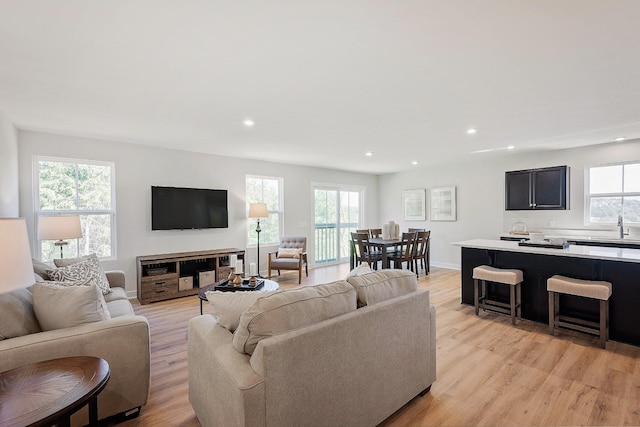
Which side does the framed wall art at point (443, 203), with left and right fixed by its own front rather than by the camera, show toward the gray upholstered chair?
front

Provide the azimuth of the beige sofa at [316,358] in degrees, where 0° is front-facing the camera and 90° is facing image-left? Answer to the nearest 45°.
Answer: approximately 135°

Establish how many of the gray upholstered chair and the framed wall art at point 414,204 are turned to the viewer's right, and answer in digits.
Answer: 0

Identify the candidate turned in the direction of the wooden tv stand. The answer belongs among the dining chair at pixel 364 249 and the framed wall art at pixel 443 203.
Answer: the framed wall art

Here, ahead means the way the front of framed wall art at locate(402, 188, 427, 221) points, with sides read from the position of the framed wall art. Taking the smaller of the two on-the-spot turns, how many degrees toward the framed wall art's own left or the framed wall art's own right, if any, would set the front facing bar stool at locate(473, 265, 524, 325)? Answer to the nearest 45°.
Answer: approximately 45° to the framed wall art's own left

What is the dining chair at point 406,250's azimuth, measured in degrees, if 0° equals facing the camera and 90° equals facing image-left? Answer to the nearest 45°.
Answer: approximately 135°

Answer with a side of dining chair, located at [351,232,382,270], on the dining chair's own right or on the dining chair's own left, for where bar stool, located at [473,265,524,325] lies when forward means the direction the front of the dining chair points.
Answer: on the dining chair's own right

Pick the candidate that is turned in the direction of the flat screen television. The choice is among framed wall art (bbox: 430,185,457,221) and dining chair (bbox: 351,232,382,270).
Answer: the framed wall art

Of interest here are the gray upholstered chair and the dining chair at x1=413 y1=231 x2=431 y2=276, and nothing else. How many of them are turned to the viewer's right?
0

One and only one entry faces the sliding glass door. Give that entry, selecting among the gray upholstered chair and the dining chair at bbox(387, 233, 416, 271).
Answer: the dining chair

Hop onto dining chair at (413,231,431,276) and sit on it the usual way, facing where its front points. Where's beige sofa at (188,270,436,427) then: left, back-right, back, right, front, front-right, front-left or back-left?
back-left

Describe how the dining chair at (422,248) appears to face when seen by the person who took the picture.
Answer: facing away from the viewer and to the left of the viewer

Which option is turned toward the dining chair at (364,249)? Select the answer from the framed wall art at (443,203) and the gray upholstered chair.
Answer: the framed wall art

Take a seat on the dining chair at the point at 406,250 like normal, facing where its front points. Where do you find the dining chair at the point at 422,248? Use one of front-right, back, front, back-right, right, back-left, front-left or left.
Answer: right

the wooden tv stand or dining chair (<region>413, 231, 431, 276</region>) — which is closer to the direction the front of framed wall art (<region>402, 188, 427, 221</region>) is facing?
the wooden tv stand

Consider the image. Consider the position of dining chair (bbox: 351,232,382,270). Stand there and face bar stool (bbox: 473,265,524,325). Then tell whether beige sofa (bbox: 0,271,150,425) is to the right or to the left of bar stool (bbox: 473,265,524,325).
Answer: right
